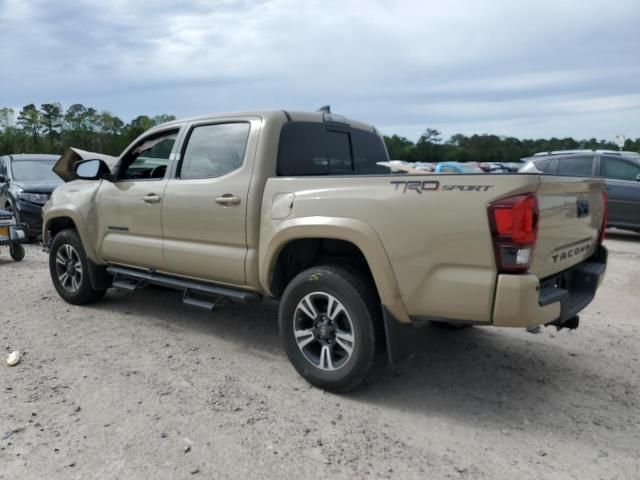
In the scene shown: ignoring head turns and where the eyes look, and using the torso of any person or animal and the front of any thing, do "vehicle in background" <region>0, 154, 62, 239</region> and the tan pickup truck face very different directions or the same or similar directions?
very different directions

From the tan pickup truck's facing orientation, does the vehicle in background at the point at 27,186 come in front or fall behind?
in front

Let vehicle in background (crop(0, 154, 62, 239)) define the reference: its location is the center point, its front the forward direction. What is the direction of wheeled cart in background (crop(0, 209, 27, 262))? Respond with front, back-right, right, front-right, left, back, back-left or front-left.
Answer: front-right

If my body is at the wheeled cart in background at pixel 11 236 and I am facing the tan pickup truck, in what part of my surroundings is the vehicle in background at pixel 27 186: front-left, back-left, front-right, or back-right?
back-left

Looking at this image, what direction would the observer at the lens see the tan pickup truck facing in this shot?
facing away from the viewer and to the left of the viewer

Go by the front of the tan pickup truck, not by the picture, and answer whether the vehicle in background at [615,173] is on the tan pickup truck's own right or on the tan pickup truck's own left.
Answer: on the tan pickup truck's own right

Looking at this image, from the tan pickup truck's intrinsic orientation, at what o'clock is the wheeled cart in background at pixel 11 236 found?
The wheeled cart in background is roughly at 12 o'clock from the tan pickup truck.
